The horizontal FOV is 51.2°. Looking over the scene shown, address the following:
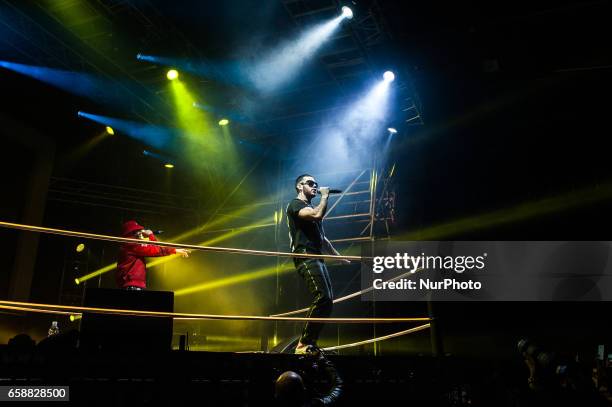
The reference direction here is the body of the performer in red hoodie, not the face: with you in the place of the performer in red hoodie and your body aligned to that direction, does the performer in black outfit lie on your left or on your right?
on your right

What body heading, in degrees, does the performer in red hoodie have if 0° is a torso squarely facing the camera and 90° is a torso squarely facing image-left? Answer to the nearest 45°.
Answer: approximately 270°
